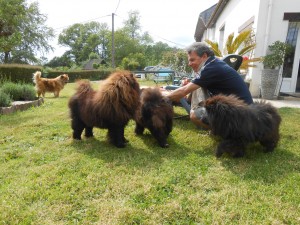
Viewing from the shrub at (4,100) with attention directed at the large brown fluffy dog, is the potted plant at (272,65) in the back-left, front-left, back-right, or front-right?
front-left

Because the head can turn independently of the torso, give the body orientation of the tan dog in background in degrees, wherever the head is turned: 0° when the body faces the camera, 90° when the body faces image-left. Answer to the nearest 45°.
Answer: approximately 270°

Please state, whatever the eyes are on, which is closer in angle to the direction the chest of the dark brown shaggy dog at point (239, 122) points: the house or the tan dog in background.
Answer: the tan dog in background

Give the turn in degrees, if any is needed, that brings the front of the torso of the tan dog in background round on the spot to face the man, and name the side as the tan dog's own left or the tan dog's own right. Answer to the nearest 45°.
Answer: approximately 90° to the tan dog's own right

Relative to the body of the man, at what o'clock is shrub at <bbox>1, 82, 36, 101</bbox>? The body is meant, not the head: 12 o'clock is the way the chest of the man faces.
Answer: The shrub is roughly at 1 o'clock from the man.

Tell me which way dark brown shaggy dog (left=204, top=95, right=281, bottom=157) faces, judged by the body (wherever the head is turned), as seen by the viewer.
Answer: to the viewer's left

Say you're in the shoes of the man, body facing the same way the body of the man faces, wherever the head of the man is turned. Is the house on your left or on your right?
on your right

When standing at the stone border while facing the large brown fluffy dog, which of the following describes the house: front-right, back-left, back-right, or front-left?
front-left

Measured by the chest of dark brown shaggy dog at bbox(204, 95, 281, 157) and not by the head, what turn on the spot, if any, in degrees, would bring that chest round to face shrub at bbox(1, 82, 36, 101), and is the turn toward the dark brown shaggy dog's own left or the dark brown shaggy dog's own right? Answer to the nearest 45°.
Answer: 0° — it already faces it

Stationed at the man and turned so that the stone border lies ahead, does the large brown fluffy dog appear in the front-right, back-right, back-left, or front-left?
front-left

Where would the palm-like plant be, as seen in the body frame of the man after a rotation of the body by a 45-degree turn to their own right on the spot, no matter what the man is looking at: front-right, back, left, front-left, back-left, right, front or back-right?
front-right

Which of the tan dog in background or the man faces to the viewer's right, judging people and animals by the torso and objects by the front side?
the tan dog in background

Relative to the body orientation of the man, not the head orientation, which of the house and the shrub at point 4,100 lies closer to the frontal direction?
the shrub

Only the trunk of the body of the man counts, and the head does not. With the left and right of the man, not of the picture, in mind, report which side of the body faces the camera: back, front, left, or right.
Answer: left
